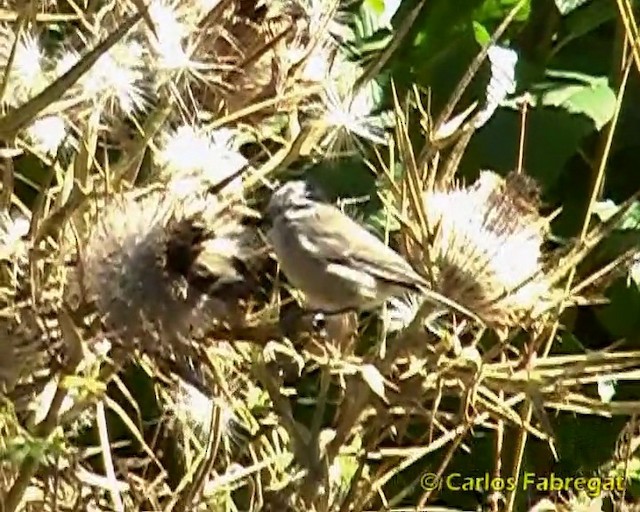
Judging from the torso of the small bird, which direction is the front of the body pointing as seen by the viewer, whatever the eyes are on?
to the viewer's left
